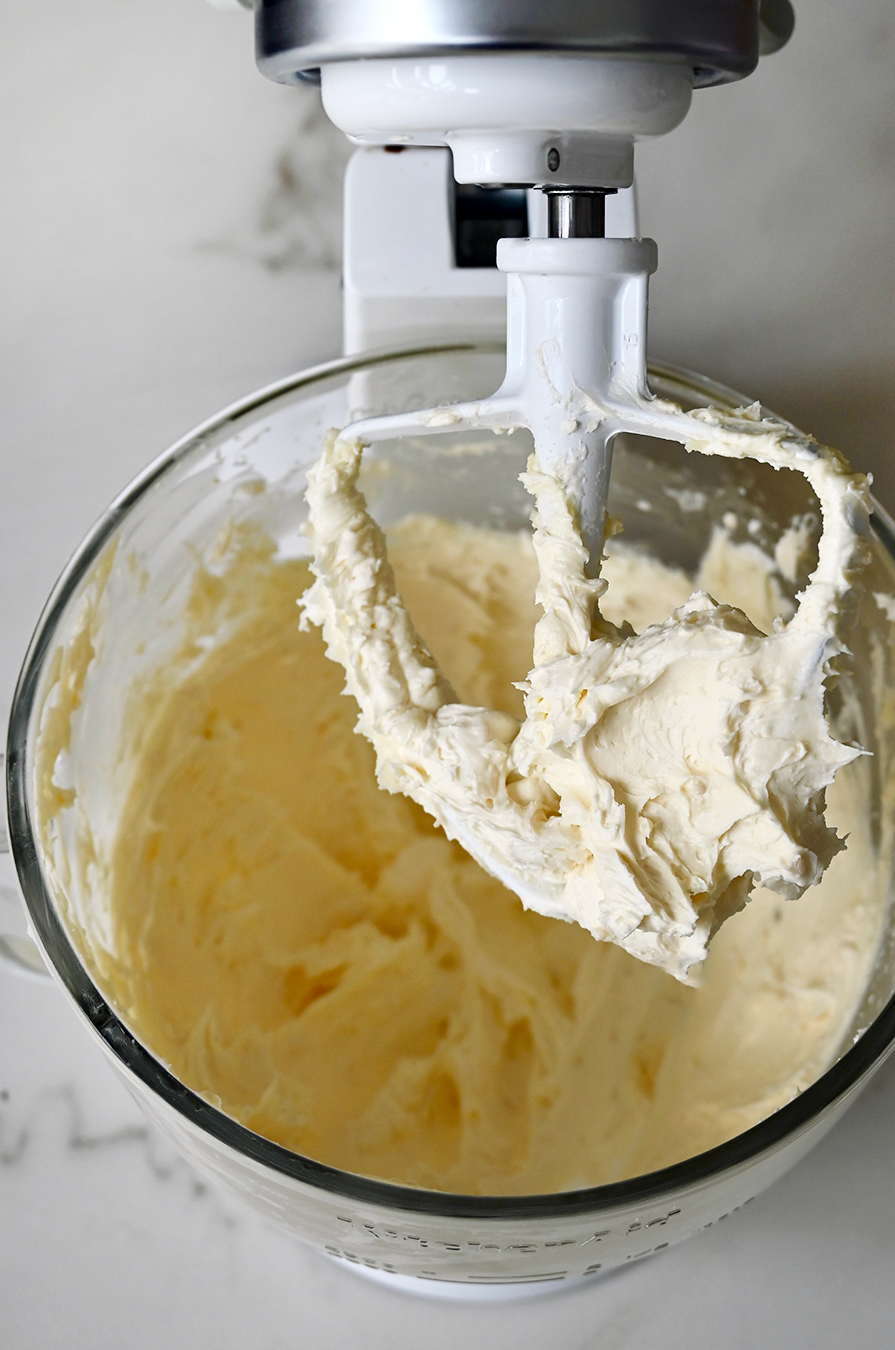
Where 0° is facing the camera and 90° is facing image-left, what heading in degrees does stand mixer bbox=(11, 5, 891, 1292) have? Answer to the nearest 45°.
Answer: approximately 0°
